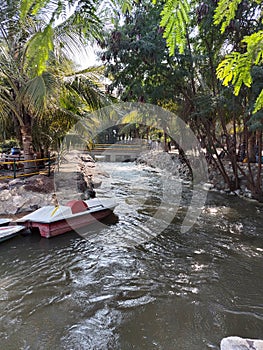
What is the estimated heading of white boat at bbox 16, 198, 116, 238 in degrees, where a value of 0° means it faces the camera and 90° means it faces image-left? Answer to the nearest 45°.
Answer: approximately 225°

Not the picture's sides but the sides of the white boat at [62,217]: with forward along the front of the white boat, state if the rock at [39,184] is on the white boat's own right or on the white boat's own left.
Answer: on the white boat's own left
